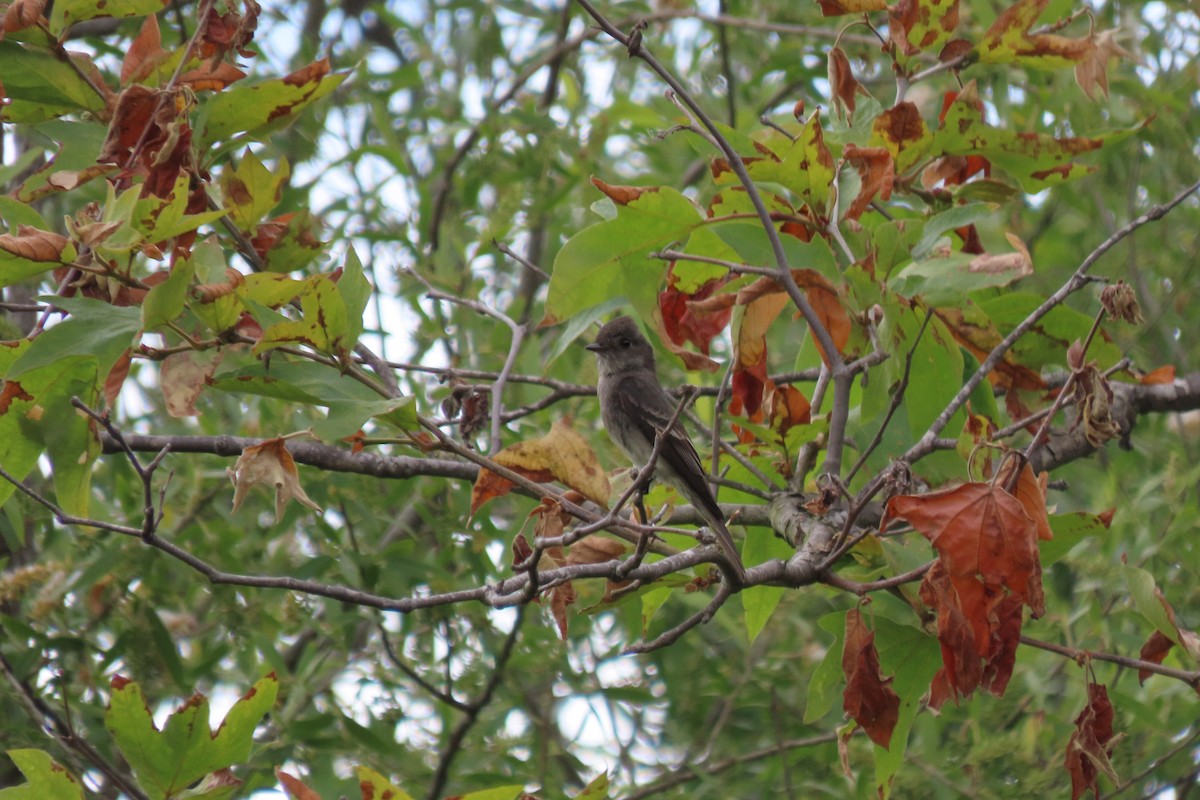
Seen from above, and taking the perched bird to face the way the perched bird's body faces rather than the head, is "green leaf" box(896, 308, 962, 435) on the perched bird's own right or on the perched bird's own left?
on the perched bird's own left

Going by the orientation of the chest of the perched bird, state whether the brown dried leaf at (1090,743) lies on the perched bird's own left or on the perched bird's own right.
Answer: on the perched bird's own left

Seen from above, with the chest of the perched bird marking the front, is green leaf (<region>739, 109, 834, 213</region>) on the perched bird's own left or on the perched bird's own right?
on the perched bird's own left

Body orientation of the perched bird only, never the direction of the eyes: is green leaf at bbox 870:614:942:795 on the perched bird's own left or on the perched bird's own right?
on the perched bird's own left

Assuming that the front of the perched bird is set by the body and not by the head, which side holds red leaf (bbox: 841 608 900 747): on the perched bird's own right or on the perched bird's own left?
on the perched bird's own left

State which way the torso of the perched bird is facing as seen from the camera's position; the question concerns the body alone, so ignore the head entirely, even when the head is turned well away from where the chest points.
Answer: to the viewer's left
